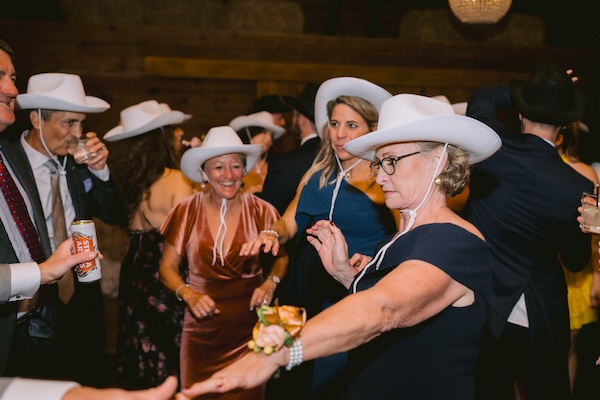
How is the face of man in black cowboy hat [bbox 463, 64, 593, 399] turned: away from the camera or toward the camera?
away from the camera

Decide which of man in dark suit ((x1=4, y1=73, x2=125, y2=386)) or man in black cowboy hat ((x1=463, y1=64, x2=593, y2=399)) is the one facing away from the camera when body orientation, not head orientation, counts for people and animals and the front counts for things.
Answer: the man in black cowboy hat

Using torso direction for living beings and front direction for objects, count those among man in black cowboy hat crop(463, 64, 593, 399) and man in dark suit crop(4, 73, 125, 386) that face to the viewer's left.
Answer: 0

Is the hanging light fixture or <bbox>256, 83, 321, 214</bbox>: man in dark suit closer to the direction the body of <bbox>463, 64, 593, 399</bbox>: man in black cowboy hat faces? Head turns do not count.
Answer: the hanging light fixture

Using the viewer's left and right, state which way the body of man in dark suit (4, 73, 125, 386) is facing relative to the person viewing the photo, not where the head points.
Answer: facing the viewer and to the right of the viewer

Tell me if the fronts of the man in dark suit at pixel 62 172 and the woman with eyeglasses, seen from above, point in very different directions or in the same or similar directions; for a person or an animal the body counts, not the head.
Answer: very different directions

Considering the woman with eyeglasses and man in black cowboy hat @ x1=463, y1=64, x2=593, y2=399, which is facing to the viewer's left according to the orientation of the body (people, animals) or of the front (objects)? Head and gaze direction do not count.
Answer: the woman with eyeglasses

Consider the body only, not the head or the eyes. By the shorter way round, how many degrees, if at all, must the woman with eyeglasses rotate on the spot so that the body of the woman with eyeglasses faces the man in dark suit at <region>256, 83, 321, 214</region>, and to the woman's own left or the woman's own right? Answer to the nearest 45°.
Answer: approximately 90° to the woman's own right

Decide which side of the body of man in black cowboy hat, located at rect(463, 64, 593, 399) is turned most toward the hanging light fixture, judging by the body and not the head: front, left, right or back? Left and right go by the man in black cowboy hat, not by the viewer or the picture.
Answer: front

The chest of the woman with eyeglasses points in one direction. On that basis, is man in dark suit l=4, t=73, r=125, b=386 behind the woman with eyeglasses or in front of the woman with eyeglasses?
in front

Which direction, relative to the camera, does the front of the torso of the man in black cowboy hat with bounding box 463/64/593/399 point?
away from the camera

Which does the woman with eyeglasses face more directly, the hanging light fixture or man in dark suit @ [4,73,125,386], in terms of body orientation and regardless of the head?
the man in dark suit

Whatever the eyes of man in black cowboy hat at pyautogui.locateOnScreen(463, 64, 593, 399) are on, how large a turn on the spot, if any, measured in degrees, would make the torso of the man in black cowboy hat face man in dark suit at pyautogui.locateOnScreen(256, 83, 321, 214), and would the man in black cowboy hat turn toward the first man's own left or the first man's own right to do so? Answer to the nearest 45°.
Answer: approximately 90° to the first man's own left

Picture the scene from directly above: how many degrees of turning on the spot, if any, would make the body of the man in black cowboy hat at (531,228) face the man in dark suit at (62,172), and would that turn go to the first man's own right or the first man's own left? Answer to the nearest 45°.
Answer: approximately 90° to the first man's own left

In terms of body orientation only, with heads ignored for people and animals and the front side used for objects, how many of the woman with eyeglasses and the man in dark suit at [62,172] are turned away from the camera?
0

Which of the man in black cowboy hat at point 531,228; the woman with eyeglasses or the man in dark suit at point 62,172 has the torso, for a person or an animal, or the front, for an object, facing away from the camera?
the man in black cowboy hat
